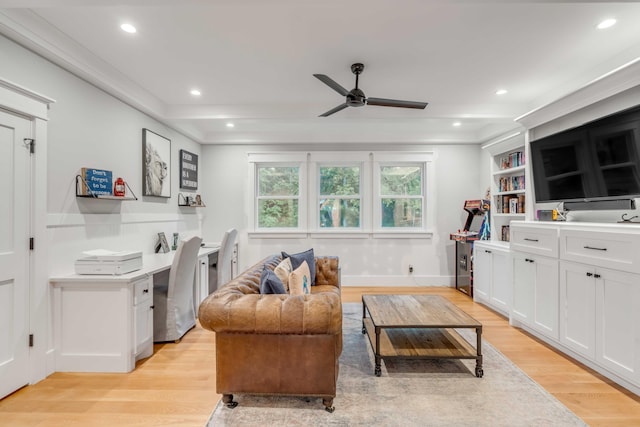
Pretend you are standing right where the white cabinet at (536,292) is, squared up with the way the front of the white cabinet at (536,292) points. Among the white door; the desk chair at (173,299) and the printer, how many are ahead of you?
3

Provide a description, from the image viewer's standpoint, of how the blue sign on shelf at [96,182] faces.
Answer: facing the viewer and to the right of the viewer

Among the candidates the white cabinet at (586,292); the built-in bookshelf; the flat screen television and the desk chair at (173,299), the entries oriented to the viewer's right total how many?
0

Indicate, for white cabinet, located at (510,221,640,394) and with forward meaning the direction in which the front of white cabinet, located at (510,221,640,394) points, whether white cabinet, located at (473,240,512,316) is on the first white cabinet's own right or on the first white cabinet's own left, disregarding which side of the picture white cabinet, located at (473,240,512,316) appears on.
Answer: on the first white cabinet's own right

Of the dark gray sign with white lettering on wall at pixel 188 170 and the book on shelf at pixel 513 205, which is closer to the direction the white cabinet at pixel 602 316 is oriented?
the dark gray sign with white lettering on wall

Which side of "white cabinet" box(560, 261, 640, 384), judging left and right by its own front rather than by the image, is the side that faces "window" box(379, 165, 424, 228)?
right

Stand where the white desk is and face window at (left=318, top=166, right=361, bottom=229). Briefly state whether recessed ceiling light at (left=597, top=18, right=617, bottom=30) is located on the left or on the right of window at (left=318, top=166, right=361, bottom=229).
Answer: right

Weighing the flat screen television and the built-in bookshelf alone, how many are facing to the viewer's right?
0

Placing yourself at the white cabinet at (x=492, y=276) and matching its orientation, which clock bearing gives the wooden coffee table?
The wooden coffee table is roughly at 11 o'clock from the white cabinet.

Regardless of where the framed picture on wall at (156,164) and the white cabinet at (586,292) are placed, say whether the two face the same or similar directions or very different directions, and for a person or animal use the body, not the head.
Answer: very different directions

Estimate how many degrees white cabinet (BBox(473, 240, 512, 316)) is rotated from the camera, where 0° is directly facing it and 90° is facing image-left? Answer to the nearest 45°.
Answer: approximately 45°

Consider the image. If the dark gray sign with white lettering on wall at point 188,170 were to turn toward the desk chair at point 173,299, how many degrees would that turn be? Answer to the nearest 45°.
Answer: approximately 45° to its right

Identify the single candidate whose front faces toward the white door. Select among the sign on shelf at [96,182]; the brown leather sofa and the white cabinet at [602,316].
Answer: the white cabinet

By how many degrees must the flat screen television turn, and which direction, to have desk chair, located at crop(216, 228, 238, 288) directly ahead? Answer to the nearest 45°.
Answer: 0° — it already faces it

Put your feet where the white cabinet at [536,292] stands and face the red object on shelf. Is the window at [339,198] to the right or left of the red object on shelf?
right

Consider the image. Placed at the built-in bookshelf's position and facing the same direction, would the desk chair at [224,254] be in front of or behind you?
in front

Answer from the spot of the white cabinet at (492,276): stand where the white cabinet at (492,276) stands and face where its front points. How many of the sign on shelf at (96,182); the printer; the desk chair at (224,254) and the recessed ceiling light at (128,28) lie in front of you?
4

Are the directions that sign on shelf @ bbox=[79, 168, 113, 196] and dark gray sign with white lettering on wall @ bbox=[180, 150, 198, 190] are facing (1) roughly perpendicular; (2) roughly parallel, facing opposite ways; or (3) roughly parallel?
roughly parallel

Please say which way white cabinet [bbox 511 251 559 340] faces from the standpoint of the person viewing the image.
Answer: facing the viewer and to the left of the viewer
